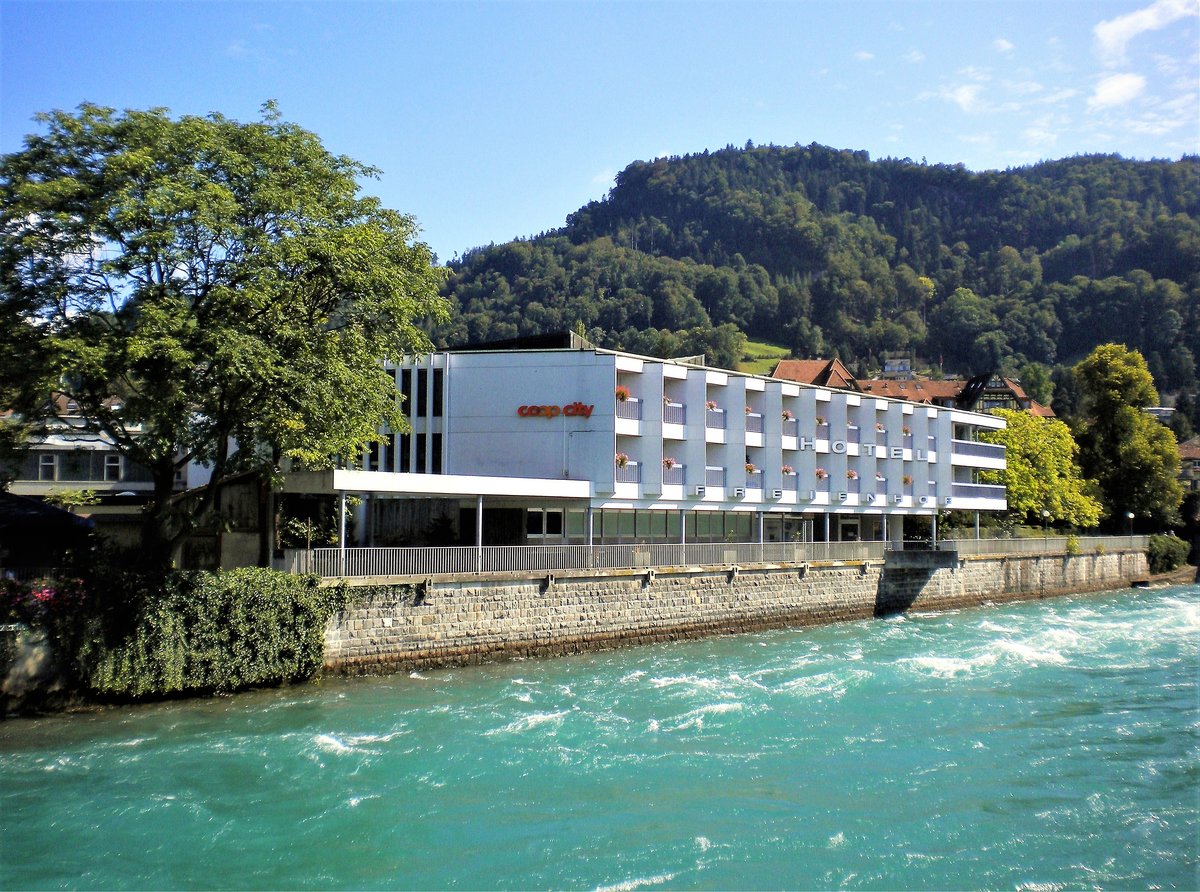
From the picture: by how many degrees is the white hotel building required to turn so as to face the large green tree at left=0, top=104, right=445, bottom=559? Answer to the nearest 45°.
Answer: approximately 90° to its right

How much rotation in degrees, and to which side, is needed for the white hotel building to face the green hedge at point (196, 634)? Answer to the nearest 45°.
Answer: approximately 90° to its right

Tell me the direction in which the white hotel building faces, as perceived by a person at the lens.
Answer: facing the viewer and to the right of the viewer

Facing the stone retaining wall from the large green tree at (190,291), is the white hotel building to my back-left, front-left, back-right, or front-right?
front-left
